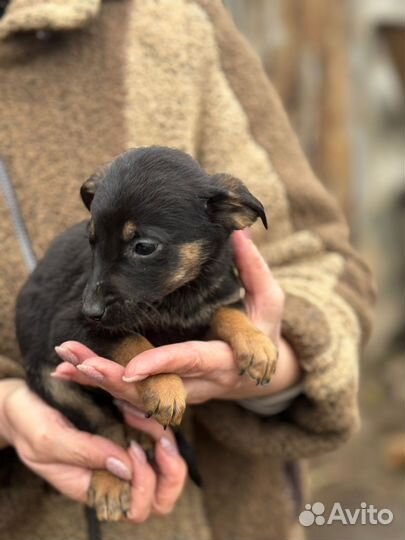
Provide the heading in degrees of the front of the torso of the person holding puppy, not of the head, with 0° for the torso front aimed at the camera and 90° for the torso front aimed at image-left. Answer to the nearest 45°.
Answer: approximately 0°
